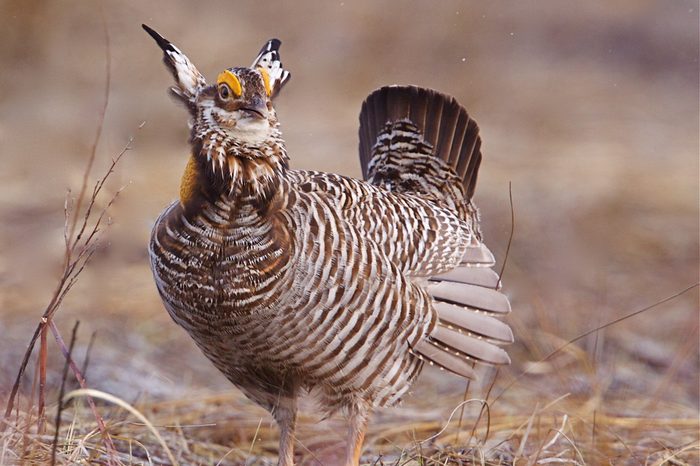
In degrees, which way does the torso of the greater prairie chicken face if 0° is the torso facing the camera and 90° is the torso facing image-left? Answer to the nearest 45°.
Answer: approximately 45°
